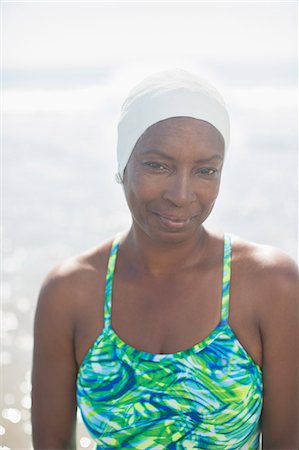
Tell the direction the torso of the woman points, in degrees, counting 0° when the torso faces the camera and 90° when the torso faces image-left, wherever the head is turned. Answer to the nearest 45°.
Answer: approximately 0°
